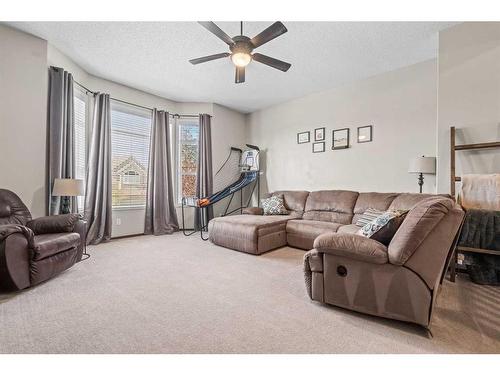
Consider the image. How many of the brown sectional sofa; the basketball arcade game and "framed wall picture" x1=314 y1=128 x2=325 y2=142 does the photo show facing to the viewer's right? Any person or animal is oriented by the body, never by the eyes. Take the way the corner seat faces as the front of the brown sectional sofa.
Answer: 0

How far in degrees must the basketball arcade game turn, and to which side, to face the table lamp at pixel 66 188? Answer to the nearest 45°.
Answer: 0° — it already faces it

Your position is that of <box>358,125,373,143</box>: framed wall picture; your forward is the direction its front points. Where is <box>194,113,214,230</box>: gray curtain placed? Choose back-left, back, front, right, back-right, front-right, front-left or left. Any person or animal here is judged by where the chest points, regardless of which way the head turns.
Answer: front-right

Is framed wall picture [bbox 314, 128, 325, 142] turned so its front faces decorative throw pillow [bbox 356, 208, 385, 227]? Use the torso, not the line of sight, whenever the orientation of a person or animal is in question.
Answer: no

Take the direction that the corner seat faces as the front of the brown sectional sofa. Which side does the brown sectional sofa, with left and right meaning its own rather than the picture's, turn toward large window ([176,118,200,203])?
right

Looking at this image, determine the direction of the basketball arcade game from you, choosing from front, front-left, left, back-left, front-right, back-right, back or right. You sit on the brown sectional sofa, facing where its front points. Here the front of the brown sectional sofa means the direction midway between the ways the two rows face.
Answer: right

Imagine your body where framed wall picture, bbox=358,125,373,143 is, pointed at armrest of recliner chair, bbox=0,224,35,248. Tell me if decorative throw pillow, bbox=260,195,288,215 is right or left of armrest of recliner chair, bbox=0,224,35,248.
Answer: right

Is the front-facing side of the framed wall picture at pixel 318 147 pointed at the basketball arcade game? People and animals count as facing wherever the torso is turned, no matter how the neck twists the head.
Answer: no

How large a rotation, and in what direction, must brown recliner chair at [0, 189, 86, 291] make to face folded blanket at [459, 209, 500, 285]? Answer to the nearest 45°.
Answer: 0° — it already faces it

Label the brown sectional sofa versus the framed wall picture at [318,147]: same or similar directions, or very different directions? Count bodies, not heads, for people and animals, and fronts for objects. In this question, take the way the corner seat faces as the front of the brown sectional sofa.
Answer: same or similar directions

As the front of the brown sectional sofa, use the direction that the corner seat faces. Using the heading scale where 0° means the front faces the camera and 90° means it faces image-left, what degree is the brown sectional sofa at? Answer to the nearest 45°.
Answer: approximately 45°

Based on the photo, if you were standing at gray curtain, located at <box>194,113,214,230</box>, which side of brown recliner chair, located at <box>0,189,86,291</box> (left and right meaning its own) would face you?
left

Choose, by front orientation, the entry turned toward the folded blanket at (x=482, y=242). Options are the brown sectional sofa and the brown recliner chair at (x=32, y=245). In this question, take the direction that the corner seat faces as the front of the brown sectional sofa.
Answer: the brown recliner chair

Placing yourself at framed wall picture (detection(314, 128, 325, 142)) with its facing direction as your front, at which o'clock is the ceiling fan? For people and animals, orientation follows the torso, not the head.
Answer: The ceiling fan is roughly at 11 o'clock from the framed wall picture.

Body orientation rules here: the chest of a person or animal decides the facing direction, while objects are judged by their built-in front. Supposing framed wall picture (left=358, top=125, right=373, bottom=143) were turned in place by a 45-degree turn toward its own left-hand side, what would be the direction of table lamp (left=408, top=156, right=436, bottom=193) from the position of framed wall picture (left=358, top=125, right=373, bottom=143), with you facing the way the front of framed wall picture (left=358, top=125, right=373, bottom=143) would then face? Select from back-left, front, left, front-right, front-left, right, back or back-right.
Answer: front-left

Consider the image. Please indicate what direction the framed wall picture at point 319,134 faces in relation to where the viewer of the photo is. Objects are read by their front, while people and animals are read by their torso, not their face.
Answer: facing the viewer and to the left of the viewer

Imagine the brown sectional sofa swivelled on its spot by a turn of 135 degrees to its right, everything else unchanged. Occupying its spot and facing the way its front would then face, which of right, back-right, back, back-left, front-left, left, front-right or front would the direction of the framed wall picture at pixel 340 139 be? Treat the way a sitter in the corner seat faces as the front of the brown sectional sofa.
front
